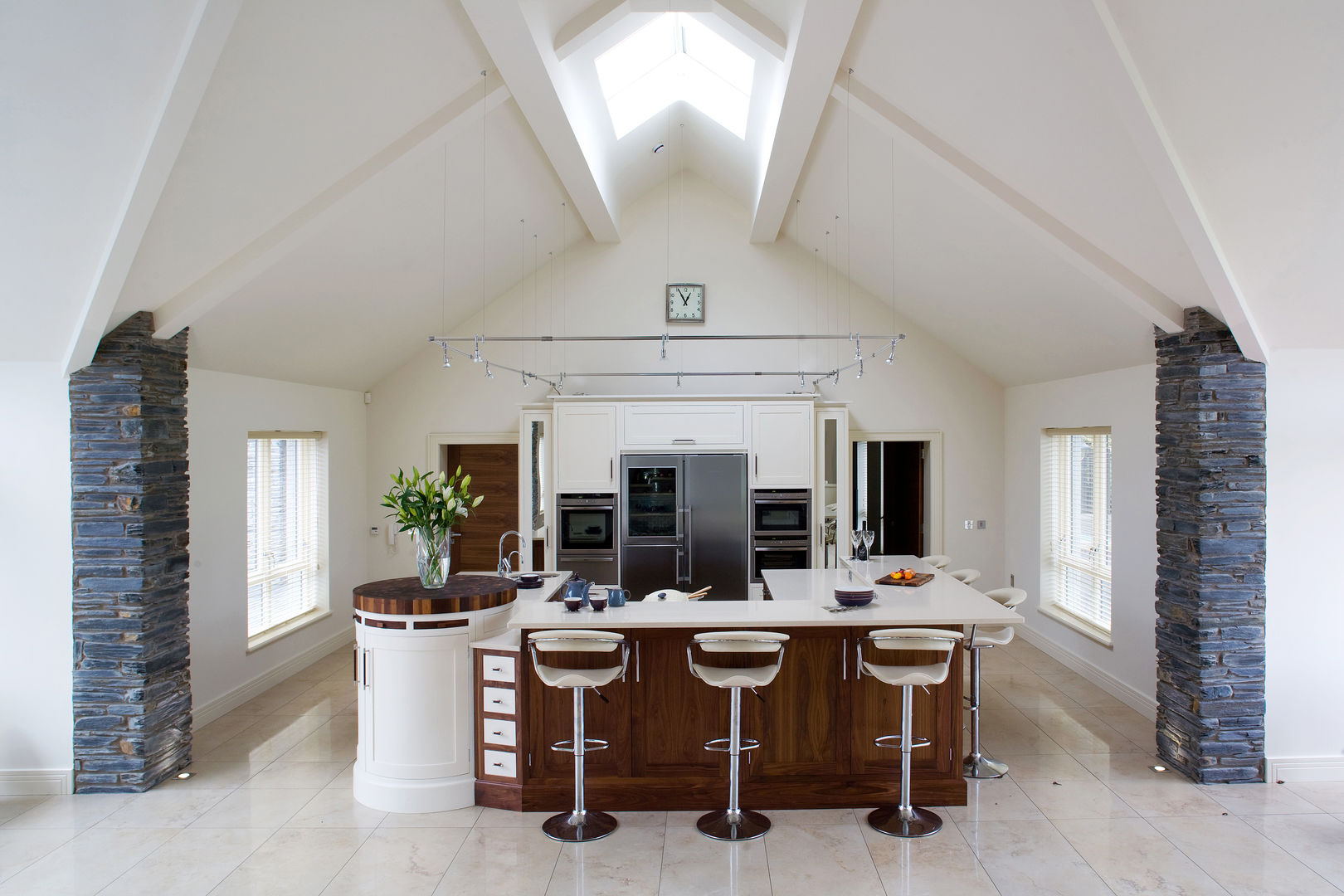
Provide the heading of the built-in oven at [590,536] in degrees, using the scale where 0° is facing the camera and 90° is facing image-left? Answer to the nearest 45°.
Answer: approximately 0°

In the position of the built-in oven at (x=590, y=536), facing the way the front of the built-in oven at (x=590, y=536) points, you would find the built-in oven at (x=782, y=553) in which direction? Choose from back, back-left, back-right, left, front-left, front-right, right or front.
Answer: left

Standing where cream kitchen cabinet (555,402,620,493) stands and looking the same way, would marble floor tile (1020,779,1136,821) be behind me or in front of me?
in front

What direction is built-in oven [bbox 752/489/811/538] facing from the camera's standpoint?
toward the camera

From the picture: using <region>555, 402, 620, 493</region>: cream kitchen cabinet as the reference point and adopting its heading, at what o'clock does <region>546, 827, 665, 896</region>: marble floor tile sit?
The marble floor tile is roughly at 12 o'clock from the cream kitchen cabinet.

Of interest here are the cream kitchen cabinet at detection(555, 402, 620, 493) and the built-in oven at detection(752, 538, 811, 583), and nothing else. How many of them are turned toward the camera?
2

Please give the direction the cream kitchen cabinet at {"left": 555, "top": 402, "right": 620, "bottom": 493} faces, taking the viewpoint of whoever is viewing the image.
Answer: facing the viewer

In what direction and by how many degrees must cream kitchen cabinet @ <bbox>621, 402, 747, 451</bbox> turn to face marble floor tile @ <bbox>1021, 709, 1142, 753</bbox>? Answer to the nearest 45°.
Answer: approximately 45° to its left

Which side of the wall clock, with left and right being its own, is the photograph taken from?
front
